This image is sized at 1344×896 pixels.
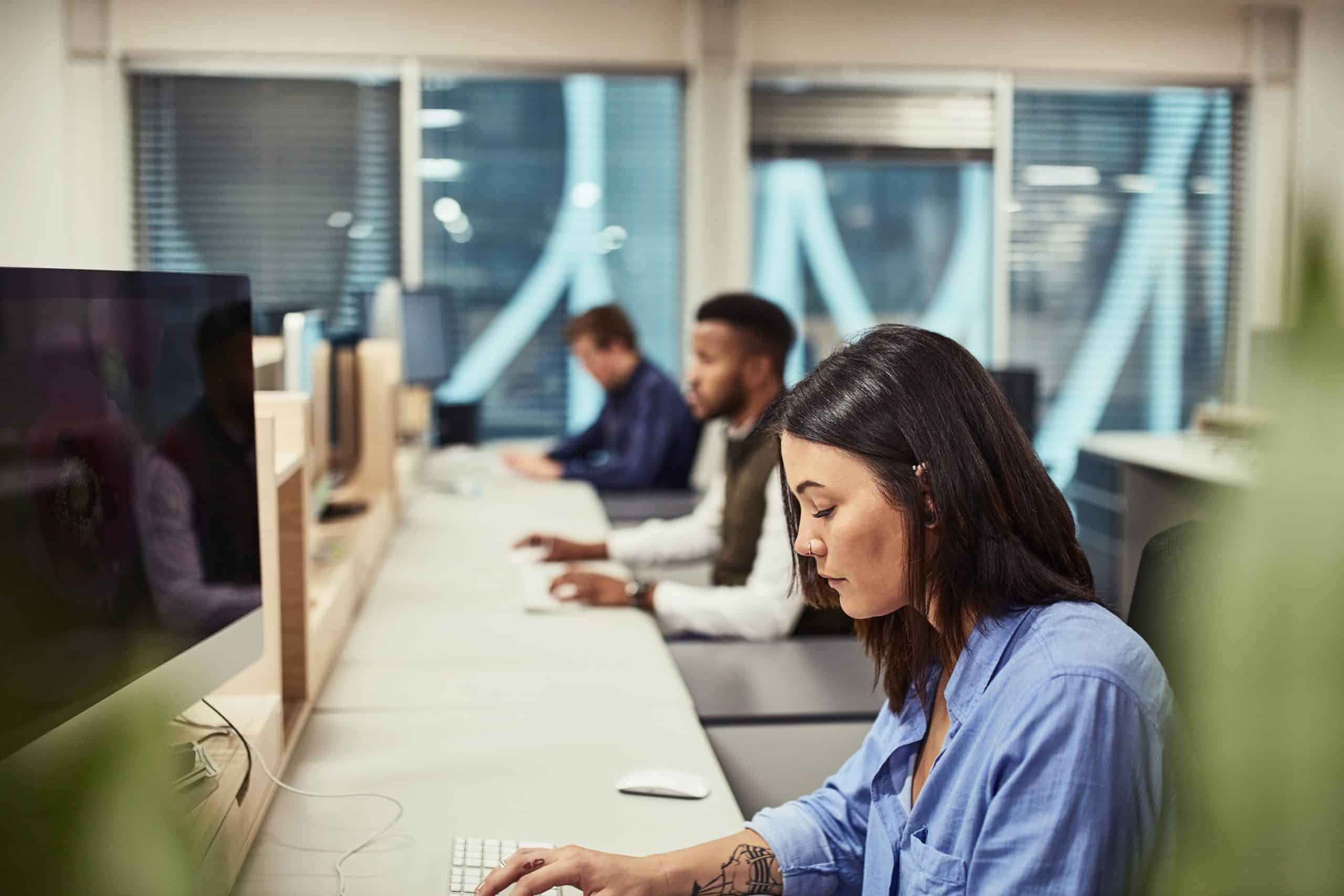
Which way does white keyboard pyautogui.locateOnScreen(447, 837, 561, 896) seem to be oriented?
to the viewer's right

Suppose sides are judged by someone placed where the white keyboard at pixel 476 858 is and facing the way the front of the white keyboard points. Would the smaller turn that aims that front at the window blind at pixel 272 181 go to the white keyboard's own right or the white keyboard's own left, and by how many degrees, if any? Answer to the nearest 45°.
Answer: approximately 90° to the white keyboard's own left

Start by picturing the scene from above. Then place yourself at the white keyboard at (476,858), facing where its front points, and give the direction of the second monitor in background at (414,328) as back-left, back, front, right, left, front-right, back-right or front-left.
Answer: left

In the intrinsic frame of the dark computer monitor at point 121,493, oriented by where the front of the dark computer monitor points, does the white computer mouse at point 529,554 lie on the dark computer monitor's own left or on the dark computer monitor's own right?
on the dark computer monitor's own left

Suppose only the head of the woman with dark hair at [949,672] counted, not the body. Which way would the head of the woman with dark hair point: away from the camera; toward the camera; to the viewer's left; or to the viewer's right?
to the viewer's left

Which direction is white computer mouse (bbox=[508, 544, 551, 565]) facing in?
to the viewer's left

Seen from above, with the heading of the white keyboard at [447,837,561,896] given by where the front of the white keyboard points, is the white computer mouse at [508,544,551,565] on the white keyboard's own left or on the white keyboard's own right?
on the white keyboard's own left

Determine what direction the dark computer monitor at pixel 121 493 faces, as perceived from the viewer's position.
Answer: facing the viewer and to the right of the viewer

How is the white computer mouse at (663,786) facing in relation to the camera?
to the viewer's left
